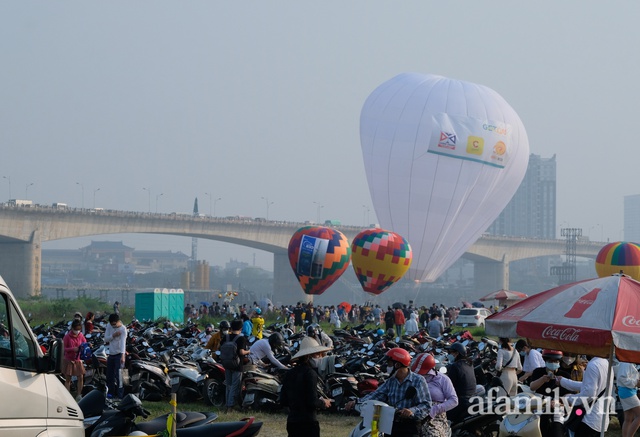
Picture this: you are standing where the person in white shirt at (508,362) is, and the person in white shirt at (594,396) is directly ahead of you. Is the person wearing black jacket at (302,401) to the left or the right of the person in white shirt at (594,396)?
right

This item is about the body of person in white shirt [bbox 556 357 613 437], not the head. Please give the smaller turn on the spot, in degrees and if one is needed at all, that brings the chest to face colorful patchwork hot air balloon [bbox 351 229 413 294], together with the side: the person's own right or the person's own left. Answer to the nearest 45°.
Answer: approximately 90° to the person's own right

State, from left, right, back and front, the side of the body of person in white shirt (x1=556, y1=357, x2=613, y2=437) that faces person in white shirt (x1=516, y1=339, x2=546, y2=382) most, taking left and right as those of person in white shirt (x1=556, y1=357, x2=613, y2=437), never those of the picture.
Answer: right

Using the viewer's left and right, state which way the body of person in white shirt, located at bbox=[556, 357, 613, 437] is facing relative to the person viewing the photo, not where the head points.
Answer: facing to the left of the viewer

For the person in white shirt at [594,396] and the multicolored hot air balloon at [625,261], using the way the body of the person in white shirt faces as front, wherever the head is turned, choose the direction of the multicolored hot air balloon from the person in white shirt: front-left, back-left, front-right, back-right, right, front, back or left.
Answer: right

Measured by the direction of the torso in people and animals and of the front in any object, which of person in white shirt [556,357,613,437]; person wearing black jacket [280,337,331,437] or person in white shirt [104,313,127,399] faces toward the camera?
person in white shirt [104,313,127,399]

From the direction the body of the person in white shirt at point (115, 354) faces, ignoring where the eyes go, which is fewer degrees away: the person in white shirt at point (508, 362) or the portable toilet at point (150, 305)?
the person in white shirt

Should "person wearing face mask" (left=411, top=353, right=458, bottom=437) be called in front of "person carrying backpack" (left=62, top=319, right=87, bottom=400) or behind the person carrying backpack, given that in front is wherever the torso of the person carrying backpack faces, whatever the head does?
in front

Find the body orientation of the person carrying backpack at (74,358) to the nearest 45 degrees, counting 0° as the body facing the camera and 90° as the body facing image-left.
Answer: approximately 315°
